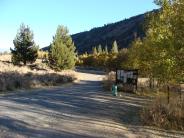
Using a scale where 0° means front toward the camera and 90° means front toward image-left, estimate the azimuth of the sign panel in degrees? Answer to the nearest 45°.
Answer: approximately 45°
